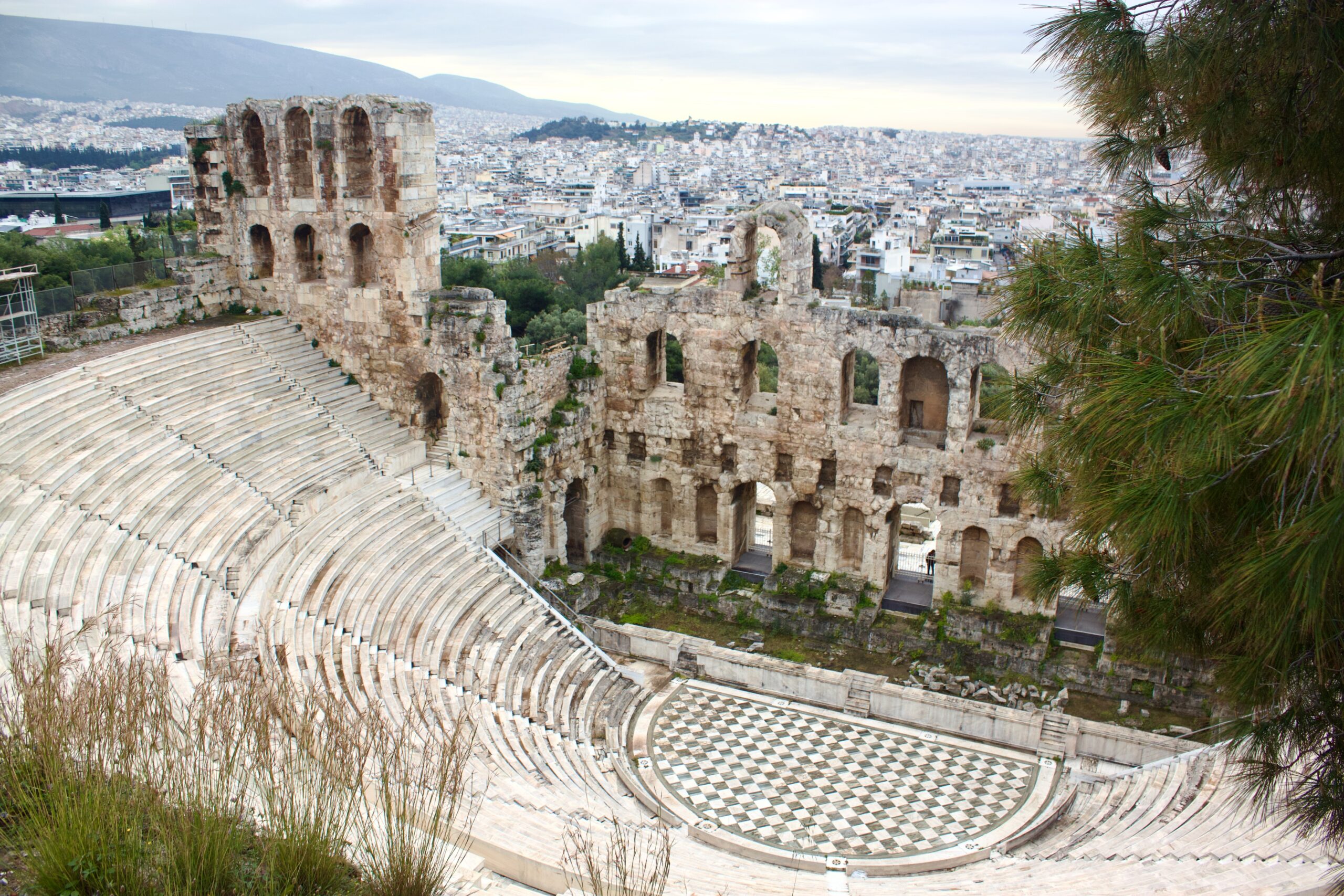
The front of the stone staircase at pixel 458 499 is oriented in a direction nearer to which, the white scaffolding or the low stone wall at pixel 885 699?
the low stone wall

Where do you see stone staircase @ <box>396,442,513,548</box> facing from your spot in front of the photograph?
facing the viewer and to the right of the viewer

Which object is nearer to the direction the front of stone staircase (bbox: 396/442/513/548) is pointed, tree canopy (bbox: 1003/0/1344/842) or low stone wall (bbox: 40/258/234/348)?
the tree canopy

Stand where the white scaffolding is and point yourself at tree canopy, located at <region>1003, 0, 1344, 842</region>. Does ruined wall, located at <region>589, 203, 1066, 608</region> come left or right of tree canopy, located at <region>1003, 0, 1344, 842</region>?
left

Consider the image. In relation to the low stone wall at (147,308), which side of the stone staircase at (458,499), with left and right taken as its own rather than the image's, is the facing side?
back

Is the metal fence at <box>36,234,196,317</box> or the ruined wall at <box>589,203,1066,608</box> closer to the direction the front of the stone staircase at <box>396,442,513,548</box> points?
the ruined wall

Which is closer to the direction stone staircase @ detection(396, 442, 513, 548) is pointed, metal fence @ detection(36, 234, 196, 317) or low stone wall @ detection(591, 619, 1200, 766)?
the low stone wall

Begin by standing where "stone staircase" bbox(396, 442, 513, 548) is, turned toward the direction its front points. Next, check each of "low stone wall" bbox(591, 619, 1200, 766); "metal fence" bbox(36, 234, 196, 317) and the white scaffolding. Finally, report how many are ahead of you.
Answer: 1

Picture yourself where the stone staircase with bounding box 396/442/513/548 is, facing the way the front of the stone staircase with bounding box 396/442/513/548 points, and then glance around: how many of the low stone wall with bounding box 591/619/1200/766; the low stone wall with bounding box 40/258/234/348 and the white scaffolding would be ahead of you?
1

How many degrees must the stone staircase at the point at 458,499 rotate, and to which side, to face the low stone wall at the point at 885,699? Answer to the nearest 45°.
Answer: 0° — it already faces it

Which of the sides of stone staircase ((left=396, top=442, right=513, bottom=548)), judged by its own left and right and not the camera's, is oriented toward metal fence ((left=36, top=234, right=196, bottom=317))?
back

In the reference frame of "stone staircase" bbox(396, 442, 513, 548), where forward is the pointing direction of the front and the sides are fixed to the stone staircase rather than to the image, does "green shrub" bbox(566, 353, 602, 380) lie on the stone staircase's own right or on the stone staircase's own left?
on the stone staircase's own left

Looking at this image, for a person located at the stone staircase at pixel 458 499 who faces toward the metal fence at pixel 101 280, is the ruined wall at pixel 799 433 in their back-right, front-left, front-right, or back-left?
back-right

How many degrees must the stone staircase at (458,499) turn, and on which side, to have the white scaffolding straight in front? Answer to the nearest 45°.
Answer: approximately 135° to its right

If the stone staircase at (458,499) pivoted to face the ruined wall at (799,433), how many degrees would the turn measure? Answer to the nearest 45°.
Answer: approximately 45° to its left
